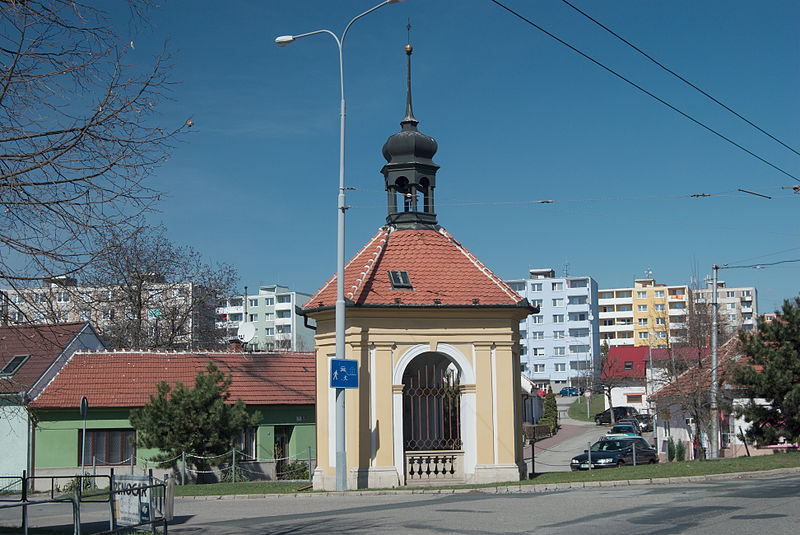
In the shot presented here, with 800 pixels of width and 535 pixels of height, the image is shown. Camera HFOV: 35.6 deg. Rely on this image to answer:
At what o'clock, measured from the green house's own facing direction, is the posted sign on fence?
The posted sign on fence is roughly at 12 o'clock from the green house.

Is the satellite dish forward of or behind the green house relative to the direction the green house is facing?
behind

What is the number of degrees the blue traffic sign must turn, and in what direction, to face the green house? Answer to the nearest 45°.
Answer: approximately 135° to its right

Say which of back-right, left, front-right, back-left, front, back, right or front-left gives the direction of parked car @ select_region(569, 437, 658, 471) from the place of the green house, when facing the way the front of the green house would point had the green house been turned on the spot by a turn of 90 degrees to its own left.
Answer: front

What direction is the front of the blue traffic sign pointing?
toward the camera

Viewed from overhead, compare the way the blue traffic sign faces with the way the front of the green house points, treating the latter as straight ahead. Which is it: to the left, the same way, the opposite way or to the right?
the same way

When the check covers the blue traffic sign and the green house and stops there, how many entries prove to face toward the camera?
2

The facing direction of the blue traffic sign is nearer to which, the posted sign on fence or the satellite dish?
the posted sign on fence

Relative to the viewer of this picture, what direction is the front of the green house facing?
facing the viewer

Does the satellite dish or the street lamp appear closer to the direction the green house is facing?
the street lamp

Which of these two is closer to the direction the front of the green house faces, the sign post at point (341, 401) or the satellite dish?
the sign post

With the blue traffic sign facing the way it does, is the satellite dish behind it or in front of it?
behind

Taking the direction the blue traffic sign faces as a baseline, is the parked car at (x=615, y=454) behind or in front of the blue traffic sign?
behind
